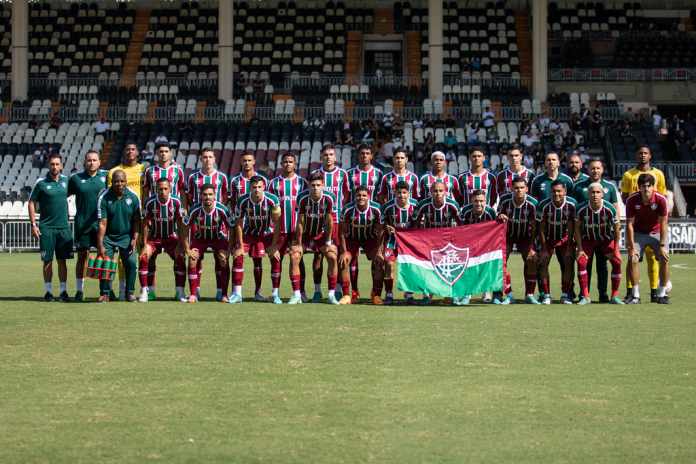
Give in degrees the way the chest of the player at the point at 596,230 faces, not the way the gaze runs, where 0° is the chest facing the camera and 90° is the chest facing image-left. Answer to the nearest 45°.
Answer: approximately 0°

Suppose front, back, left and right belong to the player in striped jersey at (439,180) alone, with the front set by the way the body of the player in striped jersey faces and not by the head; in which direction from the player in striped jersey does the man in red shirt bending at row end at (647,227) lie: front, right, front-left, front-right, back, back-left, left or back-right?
left

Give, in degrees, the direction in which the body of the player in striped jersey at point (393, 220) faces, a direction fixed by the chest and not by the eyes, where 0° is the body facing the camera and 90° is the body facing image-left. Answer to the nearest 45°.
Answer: approximately 0°

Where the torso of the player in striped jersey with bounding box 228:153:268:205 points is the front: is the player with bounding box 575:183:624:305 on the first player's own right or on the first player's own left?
on the first player's own left

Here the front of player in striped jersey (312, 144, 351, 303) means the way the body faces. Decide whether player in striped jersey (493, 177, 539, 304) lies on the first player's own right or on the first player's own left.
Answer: on the first player's own left

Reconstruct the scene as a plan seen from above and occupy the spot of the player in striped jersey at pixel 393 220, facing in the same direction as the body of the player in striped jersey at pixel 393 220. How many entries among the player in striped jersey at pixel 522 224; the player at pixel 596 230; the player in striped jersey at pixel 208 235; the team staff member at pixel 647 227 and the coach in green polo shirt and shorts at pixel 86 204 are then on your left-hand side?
3

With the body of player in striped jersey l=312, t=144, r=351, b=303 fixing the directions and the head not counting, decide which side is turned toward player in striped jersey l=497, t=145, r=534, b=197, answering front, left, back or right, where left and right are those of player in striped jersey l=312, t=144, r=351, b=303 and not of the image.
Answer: left

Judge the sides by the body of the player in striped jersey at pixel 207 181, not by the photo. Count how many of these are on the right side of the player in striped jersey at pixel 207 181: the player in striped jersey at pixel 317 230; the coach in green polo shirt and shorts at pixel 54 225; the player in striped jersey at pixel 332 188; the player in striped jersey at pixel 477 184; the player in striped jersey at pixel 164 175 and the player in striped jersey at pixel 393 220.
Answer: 2
